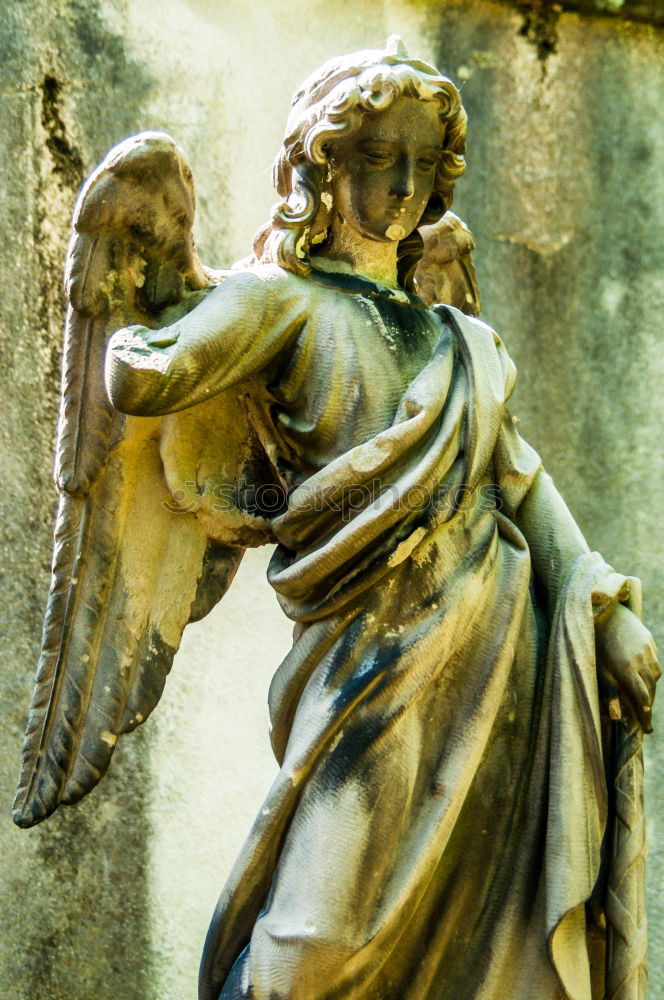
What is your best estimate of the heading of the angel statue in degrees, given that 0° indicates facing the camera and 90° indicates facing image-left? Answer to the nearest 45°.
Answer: approximately 315°
